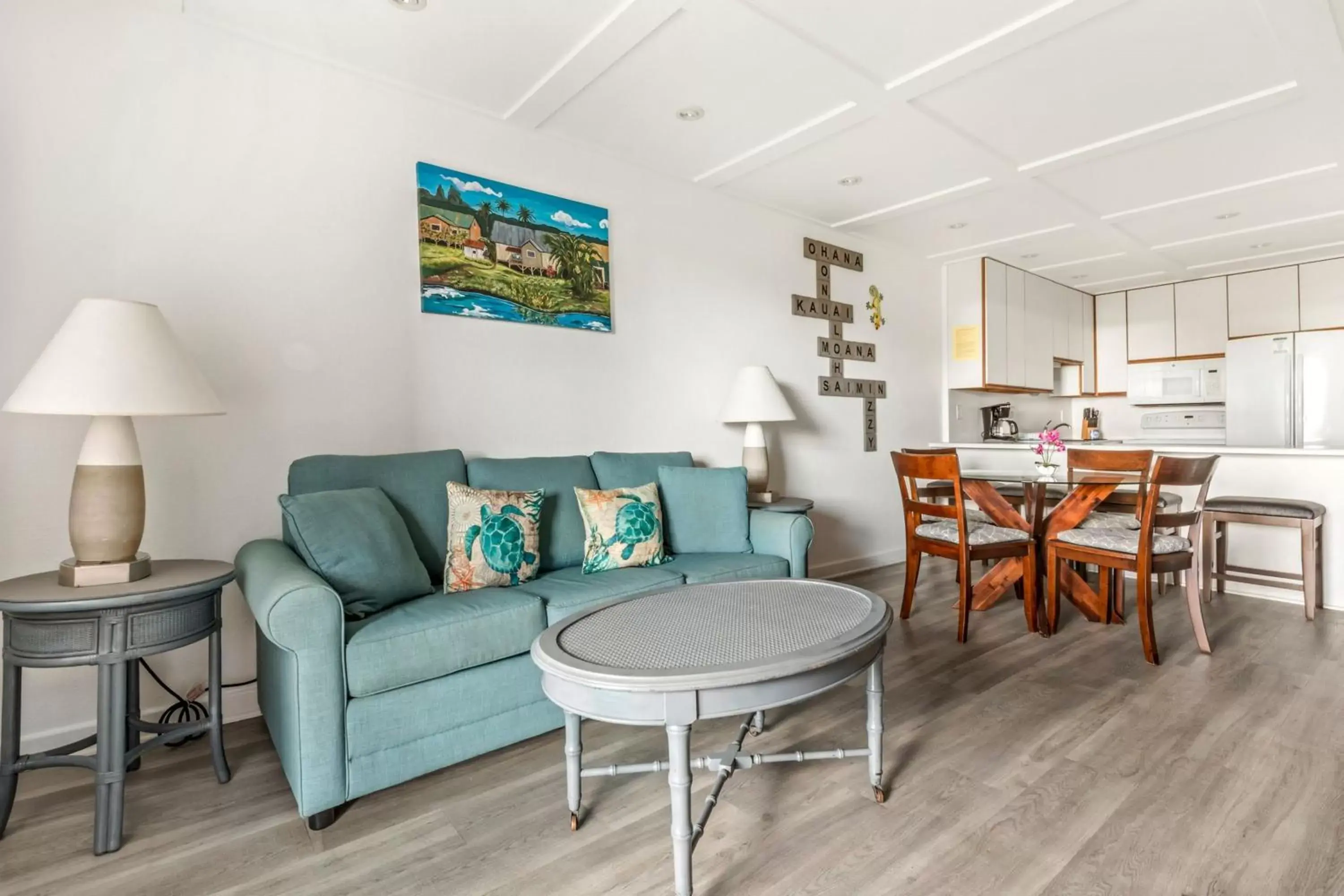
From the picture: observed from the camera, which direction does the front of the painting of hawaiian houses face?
facing the viewer and to the right of the viewer

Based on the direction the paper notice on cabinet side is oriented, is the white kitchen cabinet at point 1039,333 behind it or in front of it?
behind

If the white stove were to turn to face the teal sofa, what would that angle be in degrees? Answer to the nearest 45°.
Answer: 0° — it already faces it

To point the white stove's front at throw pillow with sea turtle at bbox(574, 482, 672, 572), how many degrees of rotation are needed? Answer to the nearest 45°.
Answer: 0° — it already faces it

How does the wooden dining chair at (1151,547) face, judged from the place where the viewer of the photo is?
facing away from the viewer and to the left of the viewer

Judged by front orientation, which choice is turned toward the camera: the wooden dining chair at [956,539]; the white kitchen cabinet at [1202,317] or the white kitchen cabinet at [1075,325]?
the white kitchen cabinet at [1202,317]

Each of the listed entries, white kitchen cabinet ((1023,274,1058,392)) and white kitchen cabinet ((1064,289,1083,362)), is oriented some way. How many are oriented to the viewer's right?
2

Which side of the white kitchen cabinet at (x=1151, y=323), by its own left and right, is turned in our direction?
front

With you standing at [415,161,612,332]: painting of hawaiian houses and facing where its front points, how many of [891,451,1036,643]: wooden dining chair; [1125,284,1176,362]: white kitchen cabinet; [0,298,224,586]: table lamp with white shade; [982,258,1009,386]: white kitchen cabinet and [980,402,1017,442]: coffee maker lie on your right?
1

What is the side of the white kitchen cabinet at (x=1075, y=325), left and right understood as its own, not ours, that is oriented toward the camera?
right

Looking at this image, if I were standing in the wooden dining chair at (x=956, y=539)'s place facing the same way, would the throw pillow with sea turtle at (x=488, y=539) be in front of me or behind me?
behind

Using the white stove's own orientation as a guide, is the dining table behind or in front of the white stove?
in front

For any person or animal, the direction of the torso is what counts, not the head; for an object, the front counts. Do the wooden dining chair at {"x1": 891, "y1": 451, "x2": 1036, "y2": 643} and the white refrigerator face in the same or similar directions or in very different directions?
very different directions

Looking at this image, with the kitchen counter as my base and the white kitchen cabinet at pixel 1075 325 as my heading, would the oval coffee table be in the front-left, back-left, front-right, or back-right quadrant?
back-left

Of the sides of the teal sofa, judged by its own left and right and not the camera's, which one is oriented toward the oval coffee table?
front

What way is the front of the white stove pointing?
toward the camera

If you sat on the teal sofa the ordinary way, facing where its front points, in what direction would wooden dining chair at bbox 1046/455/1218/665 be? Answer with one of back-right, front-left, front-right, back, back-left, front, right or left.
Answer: front-left
